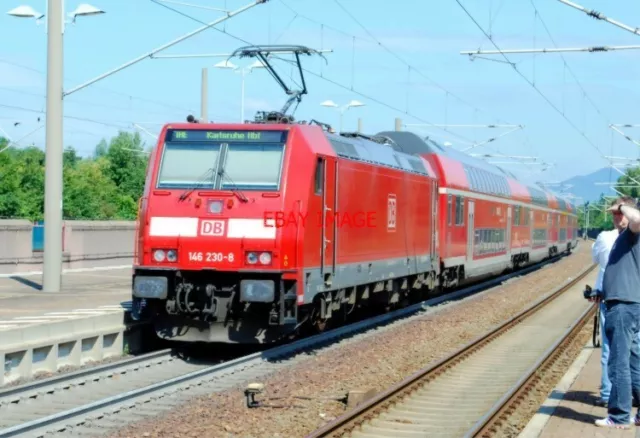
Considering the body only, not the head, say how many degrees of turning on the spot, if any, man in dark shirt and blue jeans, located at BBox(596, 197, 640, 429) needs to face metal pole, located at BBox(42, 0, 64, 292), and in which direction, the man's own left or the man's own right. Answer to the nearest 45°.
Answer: approximately 45° to the man's own right

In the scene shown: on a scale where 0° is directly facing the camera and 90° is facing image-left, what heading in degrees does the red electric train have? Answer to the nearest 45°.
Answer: approximately 45°

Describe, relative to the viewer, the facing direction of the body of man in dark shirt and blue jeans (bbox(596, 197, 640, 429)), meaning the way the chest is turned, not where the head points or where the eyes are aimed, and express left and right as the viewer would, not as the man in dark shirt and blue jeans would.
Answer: facing to the left of the viewer

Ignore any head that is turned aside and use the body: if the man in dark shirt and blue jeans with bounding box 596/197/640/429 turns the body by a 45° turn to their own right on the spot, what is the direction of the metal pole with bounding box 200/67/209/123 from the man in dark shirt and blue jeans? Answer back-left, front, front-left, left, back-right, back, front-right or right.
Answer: front

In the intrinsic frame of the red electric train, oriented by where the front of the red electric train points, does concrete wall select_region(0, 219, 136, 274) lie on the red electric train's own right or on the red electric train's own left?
on the red electric train's own right

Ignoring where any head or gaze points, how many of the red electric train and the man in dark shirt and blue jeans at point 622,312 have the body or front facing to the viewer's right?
0

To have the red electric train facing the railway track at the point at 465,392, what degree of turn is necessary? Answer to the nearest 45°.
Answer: approximately 90° to its left

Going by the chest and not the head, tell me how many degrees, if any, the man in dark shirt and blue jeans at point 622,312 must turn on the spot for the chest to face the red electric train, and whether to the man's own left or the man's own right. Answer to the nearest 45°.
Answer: approximately 45° to the man's own right
